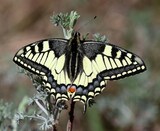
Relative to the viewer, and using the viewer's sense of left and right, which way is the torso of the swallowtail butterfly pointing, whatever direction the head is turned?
facing away from the viewer
